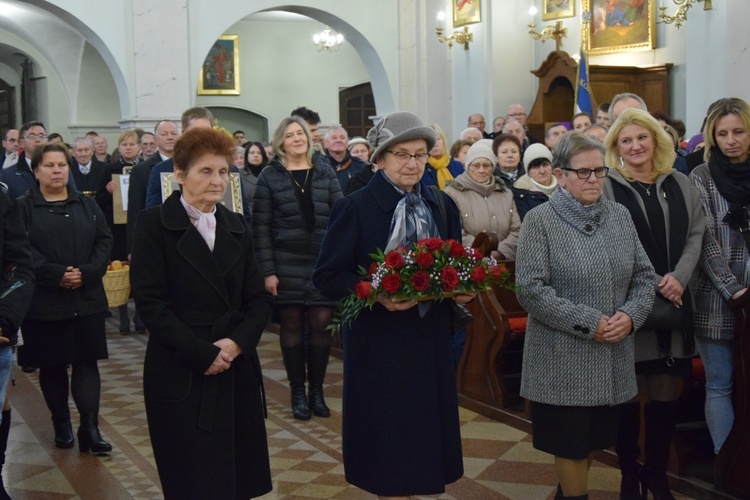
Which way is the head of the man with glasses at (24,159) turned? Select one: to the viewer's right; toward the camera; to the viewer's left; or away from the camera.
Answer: toward the camera

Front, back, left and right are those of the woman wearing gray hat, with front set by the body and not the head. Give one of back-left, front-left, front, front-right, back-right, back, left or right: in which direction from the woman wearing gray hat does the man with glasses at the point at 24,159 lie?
back

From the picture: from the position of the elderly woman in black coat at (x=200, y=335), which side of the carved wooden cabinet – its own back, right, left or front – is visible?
front

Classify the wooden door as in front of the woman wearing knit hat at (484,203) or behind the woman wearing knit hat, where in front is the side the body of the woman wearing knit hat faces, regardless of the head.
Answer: behind

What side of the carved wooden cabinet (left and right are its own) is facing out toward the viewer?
front

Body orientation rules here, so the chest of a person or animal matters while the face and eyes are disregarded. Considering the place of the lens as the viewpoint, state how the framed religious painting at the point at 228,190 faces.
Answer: facing the viewer

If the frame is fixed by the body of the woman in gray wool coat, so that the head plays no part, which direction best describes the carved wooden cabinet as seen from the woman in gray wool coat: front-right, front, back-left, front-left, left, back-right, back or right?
back-left

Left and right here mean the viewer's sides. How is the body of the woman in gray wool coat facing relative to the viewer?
facing the viewer and to the right of the viewer

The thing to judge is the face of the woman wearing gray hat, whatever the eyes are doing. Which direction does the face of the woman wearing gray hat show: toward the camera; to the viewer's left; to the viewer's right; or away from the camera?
toward the camera

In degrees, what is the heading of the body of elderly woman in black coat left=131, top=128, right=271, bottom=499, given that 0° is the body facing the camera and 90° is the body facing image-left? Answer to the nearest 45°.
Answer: approximately 315°

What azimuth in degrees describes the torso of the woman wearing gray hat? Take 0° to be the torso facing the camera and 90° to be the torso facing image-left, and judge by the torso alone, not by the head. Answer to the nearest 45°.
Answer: approximately 315°

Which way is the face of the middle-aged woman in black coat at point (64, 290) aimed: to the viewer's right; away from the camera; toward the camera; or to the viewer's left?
toward the camera

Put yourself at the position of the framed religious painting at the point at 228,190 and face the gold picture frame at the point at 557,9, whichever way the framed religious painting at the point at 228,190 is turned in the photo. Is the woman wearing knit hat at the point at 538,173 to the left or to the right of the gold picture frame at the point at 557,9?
right

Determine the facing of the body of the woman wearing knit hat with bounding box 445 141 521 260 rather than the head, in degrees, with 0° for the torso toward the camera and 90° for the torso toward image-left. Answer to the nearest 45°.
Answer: approximately 0°
